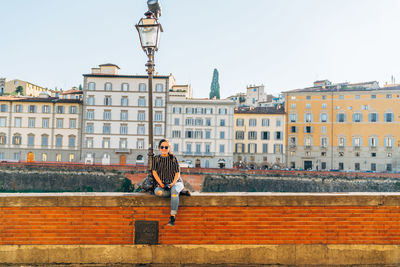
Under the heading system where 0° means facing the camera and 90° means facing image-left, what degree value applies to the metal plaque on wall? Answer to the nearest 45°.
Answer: approximately 0°
